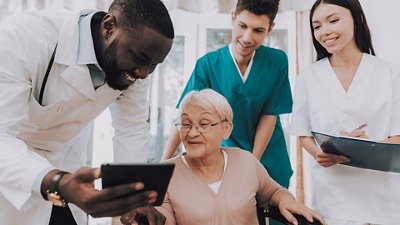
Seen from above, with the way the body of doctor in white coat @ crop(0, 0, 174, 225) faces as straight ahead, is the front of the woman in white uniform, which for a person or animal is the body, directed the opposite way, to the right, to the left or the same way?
to the right

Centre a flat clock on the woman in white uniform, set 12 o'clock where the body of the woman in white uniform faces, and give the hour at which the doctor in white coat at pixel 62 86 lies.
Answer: The doctor in white coat is roughly at 2 o'clock from the woman in white uniform.

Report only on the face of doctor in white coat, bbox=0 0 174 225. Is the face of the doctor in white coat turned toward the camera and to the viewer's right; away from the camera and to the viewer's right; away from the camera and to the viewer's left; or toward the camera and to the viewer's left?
toward the camera and to the viewer's right

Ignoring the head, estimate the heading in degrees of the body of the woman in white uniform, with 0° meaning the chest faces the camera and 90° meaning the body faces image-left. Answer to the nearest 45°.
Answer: approximately 0°

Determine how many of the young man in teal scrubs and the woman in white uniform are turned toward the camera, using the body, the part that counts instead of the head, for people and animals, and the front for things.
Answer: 2
